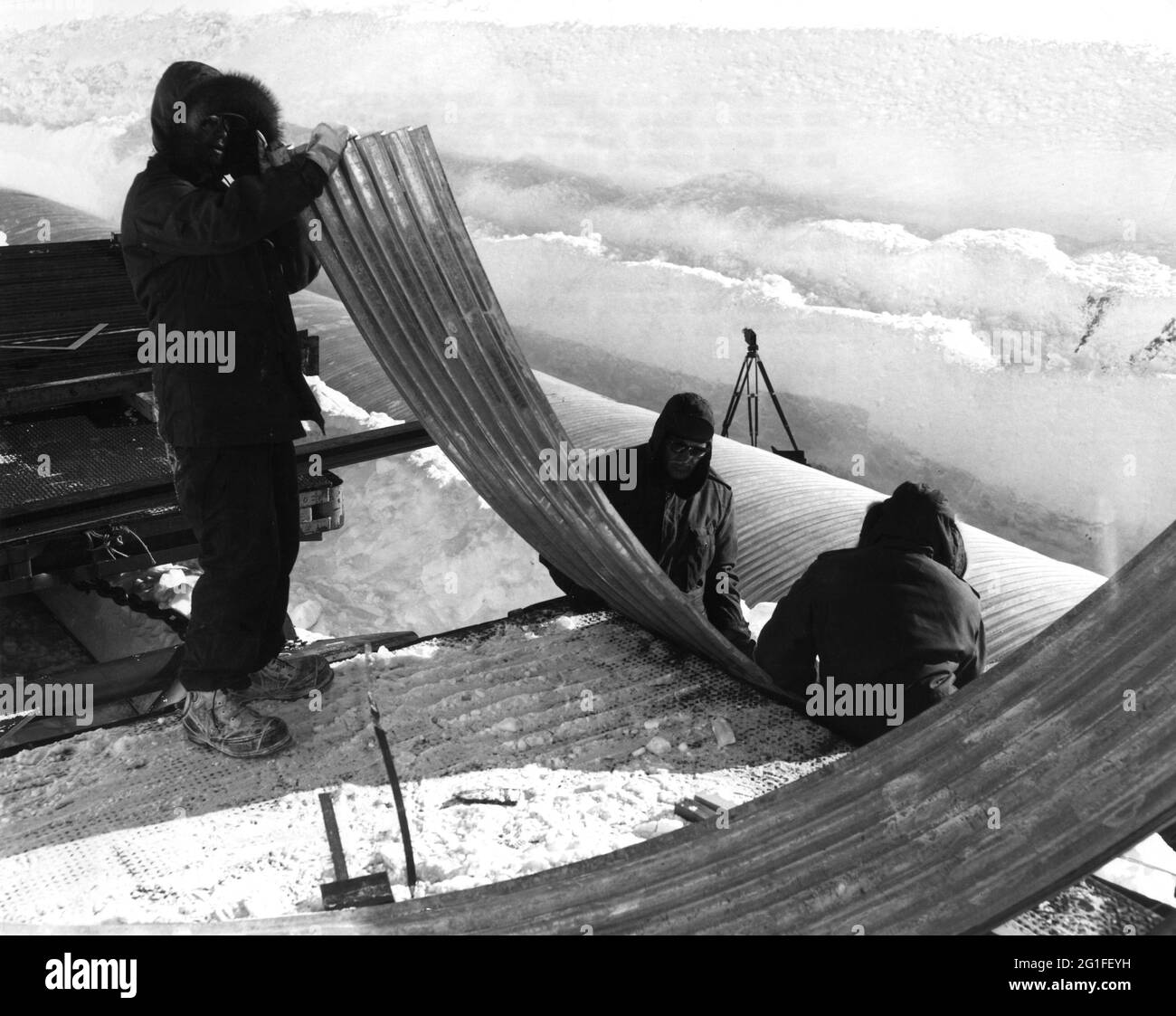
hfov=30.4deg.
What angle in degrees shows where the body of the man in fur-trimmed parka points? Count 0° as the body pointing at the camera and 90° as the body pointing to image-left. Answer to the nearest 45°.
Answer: approximately 270°

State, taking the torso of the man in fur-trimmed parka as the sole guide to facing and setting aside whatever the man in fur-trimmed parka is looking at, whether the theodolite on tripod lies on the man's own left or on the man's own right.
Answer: on the man's own left

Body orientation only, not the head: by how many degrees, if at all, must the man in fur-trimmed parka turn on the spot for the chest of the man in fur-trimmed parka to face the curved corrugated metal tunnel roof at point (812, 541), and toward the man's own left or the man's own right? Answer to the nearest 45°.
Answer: approximately 45° to the man's own left
